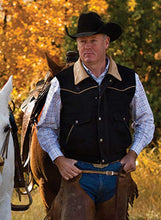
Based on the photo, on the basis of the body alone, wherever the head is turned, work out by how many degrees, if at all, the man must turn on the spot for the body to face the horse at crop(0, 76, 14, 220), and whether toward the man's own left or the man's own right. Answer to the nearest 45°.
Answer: approximately 90° to the man's own right

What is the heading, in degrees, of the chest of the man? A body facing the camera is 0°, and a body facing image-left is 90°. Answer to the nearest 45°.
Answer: approximately 0°
